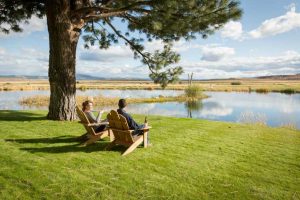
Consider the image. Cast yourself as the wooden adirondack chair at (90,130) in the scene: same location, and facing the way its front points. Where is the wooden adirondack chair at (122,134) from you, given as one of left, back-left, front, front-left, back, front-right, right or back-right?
front-right

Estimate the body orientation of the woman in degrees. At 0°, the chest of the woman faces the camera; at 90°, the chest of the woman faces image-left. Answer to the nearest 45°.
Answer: approximately 270°

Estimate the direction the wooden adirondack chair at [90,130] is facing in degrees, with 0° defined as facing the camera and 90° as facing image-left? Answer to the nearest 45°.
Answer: approximately 270°

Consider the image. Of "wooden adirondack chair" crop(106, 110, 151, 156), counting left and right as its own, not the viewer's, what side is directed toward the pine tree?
left

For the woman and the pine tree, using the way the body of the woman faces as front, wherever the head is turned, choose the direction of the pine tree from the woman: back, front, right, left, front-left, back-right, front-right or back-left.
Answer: left

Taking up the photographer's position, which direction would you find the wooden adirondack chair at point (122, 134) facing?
facing away from the viewer and to the right of the viewer

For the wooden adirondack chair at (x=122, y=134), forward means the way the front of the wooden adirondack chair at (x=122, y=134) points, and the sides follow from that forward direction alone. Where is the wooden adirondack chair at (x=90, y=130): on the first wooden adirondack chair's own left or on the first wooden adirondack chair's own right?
on the first wooden adirondack chair's own left

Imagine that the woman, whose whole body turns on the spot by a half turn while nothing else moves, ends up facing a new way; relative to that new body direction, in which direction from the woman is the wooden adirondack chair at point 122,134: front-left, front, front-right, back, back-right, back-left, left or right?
back-left
